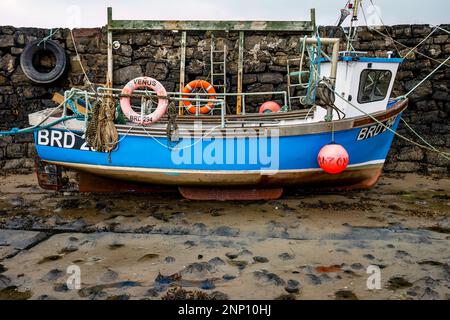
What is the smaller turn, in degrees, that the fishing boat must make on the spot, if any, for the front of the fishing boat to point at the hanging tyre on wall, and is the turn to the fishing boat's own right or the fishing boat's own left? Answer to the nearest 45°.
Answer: approximately 135° to the fishing boat's own left

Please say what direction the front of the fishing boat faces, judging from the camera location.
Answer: facing to the right of the viewer
